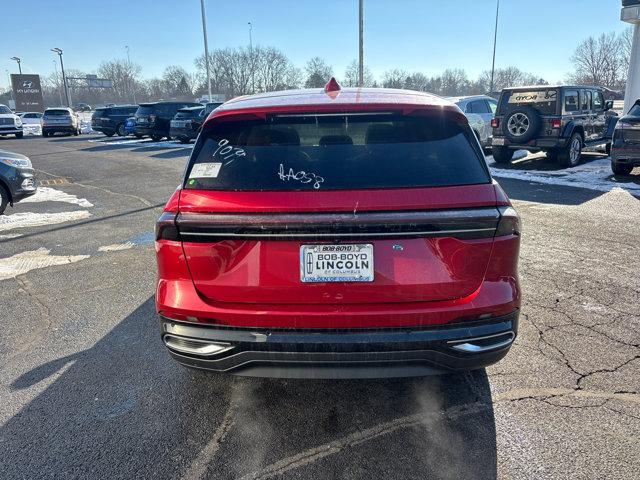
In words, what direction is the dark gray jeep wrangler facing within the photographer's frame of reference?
facing away from the viewer and to the right of the viewer

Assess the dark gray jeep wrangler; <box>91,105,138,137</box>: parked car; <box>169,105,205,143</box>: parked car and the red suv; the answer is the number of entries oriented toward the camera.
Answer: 0

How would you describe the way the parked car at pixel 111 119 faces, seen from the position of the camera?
facing away from the viewer and to the right of the viewer

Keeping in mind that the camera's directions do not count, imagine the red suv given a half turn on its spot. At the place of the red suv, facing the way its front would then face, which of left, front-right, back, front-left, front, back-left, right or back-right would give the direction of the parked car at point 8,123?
back-right

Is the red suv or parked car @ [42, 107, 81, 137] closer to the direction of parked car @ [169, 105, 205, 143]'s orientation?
the parked car

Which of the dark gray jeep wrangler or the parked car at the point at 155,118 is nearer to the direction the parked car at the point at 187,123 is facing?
the parked car

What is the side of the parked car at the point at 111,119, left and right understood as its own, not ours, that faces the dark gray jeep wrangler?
right

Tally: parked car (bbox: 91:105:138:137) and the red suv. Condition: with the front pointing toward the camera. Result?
0

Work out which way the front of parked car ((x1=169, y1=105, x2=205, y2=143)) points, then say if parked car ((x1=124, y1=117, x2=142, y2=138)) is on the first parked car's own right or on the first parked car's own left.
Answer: on the first parked car's own left

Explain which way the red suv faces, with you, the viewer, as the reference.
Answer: facing away from the viewer

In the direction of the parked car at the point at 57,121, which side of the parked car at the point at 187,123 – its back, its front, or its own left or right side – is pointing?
left

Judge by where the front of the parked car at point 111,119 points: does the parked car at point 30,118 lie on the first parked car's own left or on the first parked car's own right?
on the first parked car's own left

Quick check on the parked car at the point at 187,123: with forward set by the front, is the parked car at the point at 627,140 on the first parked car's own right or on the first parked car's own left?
on the first parked car's own right

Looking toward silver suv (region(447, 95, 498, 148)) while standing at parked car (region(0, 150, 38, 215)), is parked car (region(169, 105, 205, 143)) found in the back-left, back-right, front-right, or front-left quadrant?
front-left

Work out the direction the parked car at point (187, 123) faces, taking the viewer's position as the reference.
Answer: facing away from the viewer and to the right of the viewer

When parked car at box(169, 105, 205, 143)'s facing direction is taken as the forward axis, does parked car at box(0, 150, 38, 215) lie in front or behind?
behind

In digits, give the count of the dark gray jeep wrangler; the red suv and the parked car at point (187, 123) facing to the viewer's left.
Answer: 0
